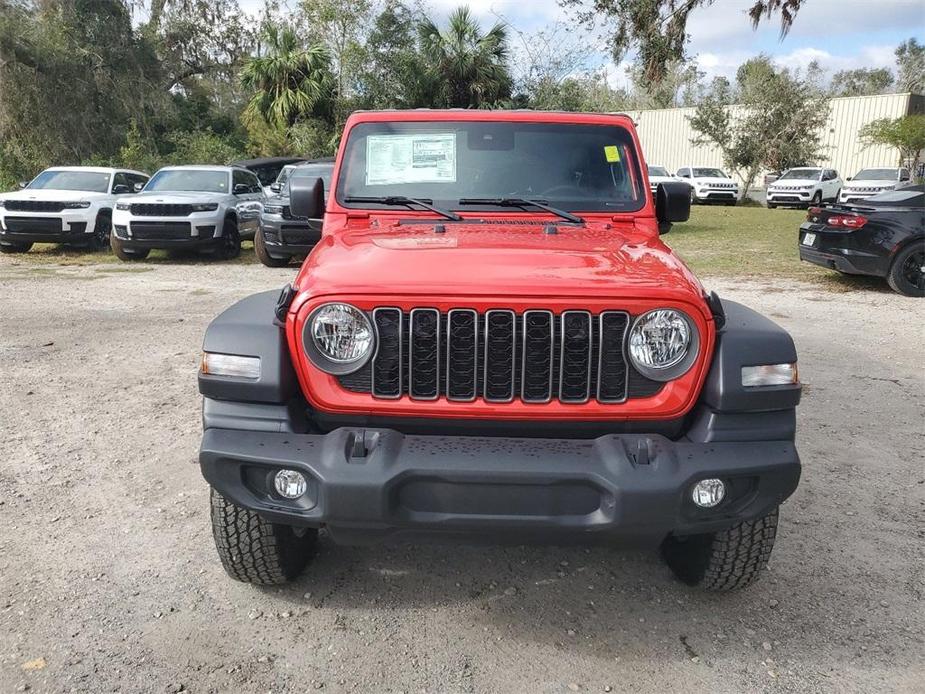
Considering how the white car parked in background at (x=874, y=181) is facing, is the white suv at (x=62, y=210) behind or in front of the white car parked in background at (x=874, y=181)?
in front

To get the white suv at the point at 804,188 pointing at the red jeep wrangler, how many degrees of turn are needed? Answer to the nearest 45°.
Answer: approximately 45° to its left

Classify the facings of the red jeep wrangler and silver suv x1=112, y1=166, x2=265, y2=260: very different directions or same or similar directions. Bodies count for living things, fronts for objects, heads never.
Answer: same or similar directions

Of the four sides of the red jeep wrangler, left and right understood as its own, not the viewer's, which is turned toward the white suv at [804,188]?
back

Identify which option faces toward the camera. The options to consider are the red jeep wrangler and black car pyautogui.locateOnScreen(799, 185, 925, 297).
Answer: the red jeep wrangler

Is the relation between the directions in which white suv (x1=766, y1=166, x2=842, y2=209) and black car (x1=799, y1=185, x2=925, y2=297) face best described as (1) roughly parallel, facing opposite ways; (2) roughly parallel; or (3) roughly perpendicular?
roughly parallel, facing opposite ways

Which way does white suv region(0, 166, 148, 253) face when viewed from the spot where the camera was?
facing the viewer and to the left of the viewer

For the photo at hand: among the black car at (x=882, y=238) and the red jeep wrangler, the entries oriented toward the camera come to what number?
1

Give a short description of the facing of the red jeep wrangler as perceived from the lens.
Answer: facing the viewer

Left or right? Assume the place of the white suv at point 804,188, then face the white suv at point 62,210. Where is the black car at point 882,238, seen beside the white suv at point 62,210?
left

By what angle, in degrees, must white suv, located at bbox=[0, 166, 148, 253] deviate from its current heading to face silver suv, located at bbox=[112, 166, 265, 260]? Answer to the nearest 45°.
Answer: approximately 90° to its left

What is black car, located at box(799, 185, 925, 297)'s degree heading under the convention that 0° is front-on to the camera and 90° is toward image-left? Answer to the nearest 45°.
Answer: approximately 225°

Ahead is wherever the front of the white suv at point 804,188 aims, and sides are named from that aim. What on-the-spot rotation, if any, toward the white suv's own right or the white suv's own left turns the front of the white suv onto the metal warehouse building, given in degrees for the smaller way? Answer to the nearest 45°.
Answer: approximately 135° to the white suv's own right

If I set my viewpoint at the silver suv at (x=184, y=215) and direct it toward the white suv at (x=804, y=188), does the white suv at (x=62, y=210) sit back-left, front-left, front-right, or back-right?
back-left

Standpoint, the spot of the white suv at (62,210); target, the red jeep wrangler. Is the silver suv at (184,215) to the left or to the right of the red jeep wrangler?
left

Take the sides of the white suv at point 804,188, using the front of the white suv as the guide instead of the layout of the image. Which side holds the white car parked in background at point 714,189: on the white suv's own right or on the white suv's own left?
on the white suv's own right
